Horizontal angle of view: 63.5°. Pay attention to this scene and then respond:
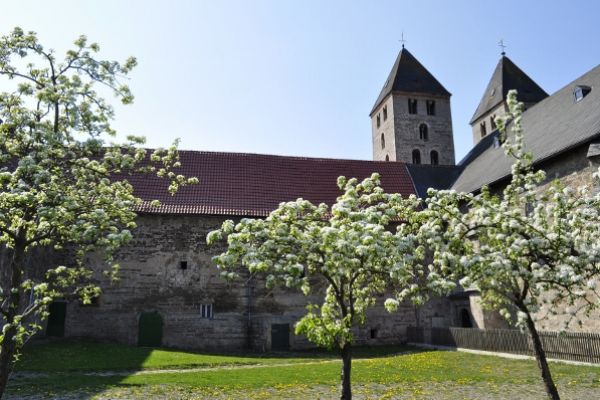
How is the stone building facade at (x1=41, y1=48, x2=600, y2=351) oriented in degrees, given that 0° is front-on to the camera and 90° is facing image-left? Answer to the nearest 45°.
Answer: approximately 0°

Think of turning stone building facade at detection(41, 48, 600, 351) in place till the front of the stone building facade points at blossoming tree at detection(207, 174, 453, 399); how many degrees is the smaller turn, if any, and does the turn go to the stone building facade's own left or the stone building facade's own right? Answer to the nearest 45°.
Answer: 0° — it already faces it

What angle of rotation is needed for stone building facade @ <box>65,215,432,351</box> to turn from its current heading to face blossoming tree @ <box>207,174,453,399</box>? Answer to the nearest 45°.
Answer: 0° — it already faces it

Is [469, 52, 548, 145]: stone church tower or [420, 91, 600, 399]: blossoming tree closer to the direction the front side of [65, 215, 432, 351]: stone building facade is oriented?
the blossoming tree

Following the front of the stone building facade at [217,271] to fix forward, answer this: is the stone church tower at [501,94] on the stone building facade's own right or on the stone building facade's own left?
on the stone building facade's own left

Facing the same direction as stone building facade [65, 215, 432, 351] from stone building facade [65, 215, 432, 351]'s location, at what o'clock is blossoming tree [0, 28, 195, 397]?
The blossoming tree is roughly at 12 o'clock from the stone building facade.

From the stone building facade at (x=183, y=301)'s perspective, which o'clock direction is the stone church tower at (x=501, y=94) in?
The stone church tower is roughly at 8 o'clock from the stone building facade.

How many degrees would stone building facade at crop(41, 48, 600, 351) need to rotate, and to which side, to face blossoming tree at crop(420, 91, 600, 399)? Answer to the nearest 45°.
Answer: approximately 45° to its left

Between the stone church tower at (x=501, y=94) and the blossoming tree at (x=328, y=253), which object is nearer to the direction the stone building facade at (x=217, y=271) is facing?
the blossoming tree
